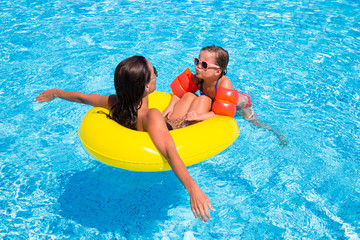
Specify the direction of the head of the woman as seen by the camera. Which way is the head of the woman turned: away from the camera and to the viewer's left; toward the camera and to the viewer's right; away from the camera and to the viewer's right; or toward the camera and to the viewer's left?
away from the camera and to the viewer's right

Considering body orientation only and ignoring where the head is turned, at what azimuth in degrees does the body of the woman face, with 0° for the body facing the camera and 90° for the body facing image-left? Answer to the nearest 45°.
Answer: approximately 225°

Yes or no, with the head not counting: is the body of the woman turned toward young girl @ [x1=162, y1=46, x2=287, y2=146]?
yes

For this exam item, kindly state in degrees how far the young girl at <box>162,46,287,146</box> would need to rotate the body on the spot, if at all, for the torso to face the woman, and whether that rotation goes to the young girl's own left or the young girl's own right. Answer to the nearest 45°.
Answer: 0° — they already face them

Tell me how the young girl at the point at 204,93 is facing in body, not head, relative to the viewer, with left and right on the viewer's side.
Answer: facing the viewer and to the left of the viewer

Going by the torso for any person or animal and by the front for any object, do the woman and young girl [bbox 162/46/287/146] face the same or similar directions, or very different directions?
very different directions
